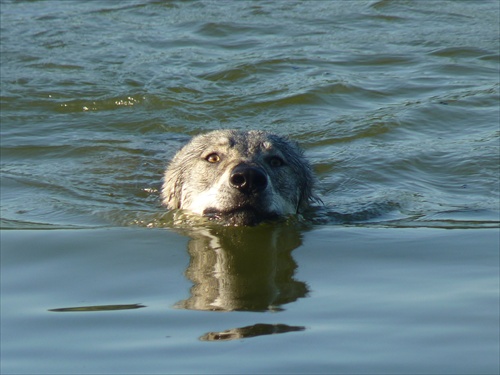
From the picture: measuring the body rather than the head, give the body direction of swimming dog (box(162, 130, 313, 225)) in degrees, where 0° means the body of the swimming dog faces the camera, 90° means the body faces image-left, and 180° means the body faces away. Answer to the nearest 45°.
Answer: approximately 0°
